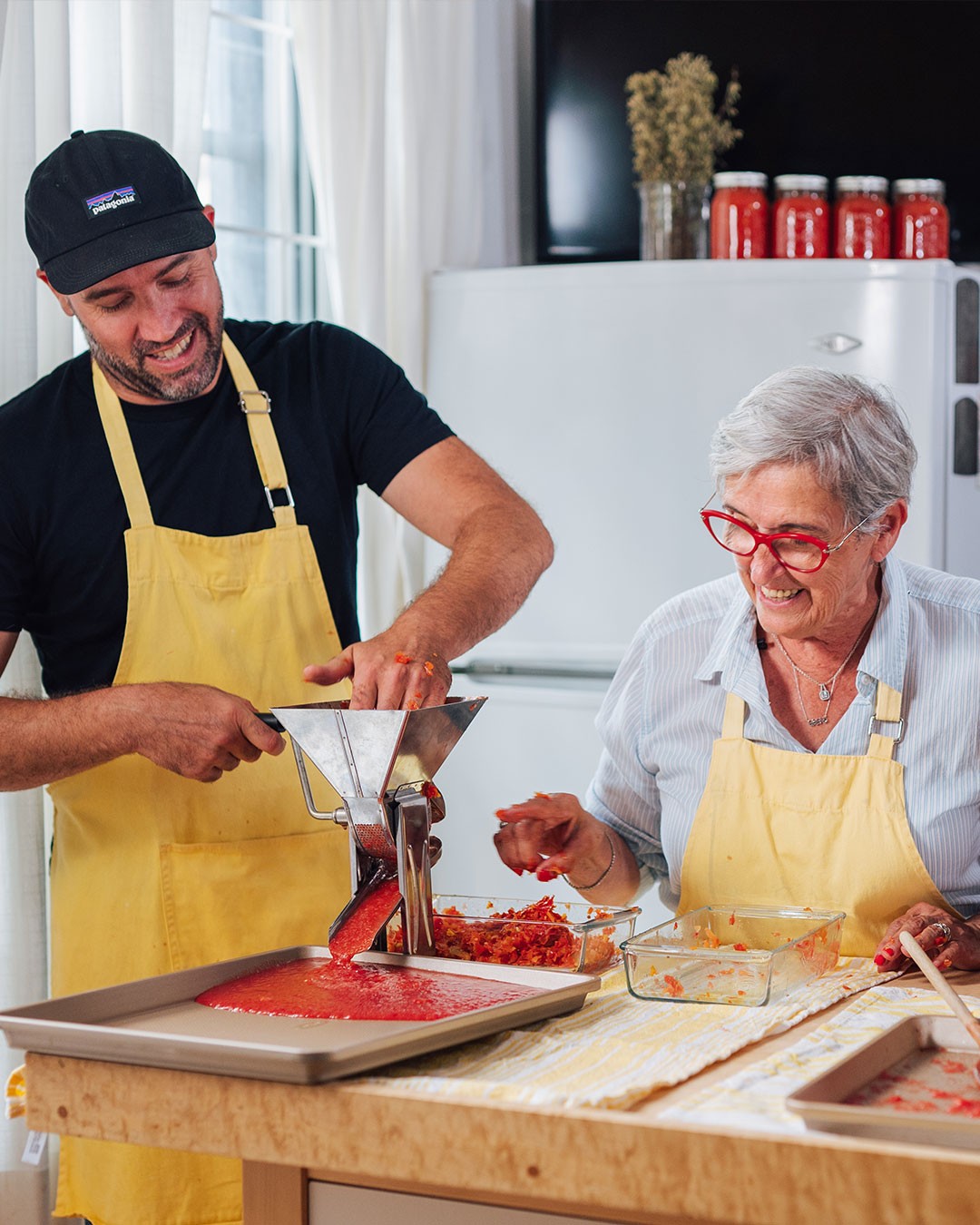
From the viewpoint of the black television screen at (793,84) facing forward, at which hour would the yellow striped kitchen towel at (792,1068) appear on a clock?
The yellow striped kitchen towel is roughly at 12 o'clock from the black television screen.

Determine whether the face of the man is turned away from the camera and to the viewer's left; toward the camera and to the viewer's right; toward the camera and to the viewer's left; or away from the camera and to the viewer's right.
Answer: toward the camera and to the viewer's right

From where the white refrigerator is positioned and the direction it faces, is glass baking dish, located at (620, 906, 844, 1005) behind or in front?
in front

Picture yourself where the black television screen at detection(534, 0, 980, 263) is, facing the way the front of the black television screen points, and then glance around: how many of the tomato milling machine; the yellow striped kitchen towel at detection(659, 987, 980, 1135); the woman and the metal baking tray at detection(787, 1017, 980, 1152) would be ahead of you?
4

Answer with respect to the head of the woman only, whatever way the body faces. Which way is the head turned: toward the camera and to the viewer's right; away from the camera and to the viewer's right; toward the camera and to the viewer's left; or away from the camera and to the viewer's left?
toward the camera and to the viewer's left

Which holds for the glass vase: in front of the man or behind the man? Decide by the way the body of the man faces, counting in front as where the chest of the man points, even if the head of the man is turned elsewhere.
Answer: behind

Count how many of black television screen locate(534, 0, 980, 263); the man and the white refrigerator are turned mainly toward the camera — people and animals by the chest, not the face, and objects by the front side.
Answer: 3

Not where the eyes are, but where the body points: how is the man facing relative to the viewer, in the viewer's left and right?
facing the viewer

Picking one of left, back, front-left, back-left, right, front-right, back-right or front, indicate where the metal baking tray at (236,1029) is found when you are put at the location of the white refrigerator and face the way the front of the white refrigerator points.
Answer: front

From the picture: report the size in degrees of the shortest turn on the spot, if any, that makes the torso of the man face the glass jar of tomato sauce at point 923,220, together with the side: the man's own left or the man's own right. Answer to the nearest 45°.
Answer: approximately 135° to the man's own left

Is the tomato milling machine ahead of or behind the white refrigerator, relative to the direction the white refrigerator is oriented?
ahead
